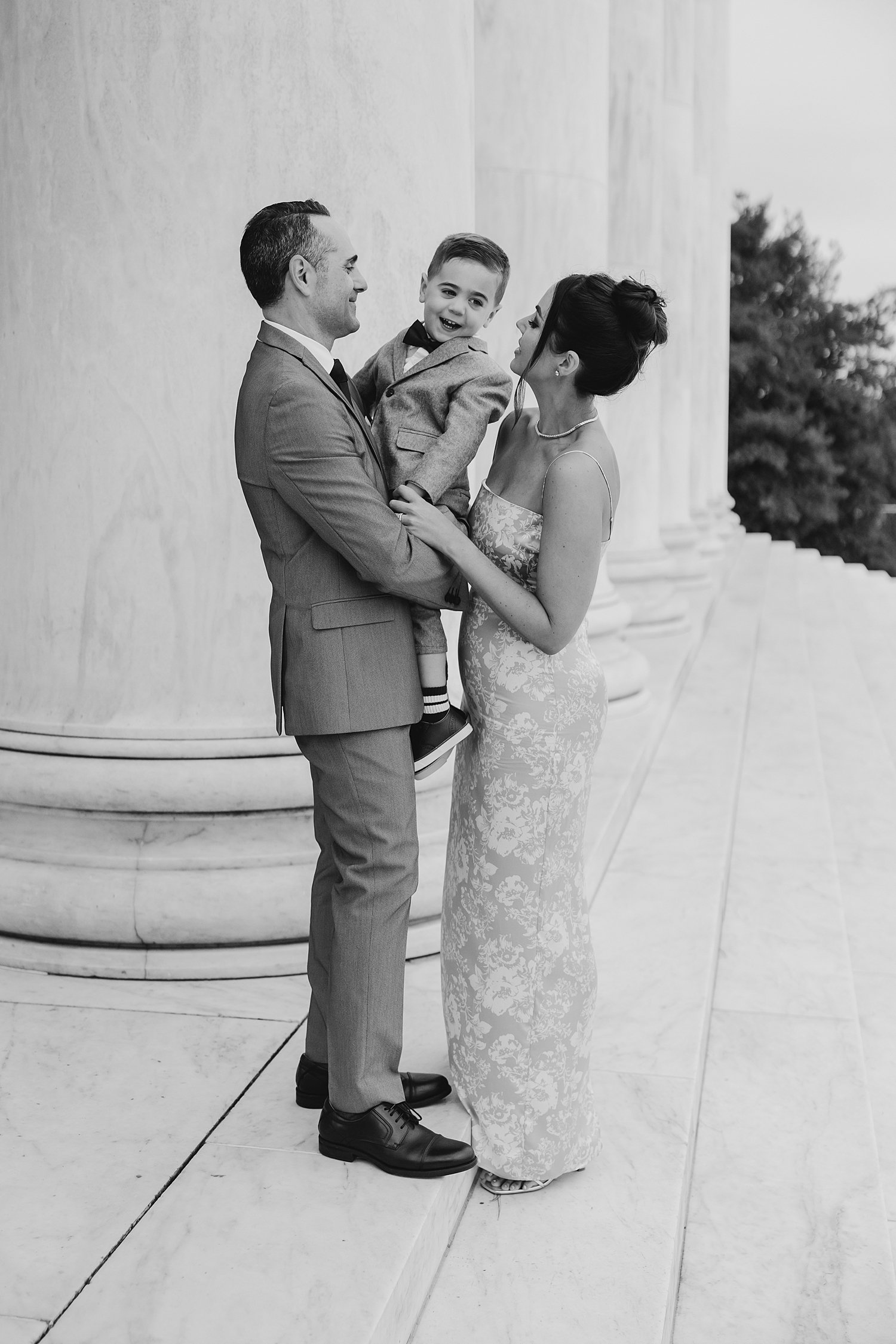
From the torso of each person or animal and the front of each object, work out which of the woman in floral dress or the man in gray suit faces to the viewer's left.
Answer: the woman in floral dress

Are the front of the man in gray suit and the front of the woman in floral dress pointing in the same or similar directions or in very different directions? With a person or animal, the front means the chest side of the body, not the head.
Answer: very different directions

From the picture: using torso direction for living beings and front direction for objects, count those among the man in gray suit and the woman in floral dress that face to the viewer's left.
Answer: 1

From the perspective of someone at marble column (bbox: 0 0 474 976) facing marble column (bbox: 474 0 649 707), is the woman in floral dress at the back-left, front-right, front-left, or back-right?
back-right

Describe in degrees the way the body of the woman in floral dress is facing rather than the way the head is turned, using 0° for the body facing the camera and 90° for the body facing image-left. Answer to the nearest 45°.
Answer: approximately 90°

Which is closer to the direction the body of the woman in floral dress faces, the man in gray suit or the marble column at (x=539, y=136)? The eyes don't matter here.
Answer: the man in gray suit

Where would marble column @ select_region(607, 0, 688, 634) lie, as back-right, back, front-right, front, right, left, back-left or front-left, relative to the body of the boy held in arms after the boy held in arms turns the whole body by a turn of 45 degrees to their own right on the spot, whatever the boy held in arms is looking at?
right

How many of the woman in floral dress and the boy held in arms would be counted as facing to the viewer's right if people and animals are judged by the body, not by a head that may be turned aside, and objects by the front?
0

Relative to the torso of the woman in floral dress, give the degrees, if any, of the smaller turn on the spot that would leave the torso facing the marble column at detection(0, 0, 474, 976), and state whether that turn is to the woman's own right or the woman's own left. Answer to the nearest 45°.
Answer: approximately 45° to the woman's own right

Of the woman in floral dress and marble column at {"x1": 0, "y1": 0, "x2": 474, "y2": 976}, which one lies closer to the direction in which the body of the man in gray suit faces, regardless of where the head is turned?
the woman in floral dress

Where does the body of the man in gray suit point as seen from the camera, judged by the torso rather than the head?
to the viewer's right

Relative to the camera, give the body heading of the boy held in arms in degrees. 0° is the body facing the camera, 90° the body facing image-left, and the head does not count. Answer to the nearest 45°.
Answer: approximately 45°

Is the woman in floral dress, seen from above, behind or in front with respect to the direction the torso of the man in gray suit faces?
in front
